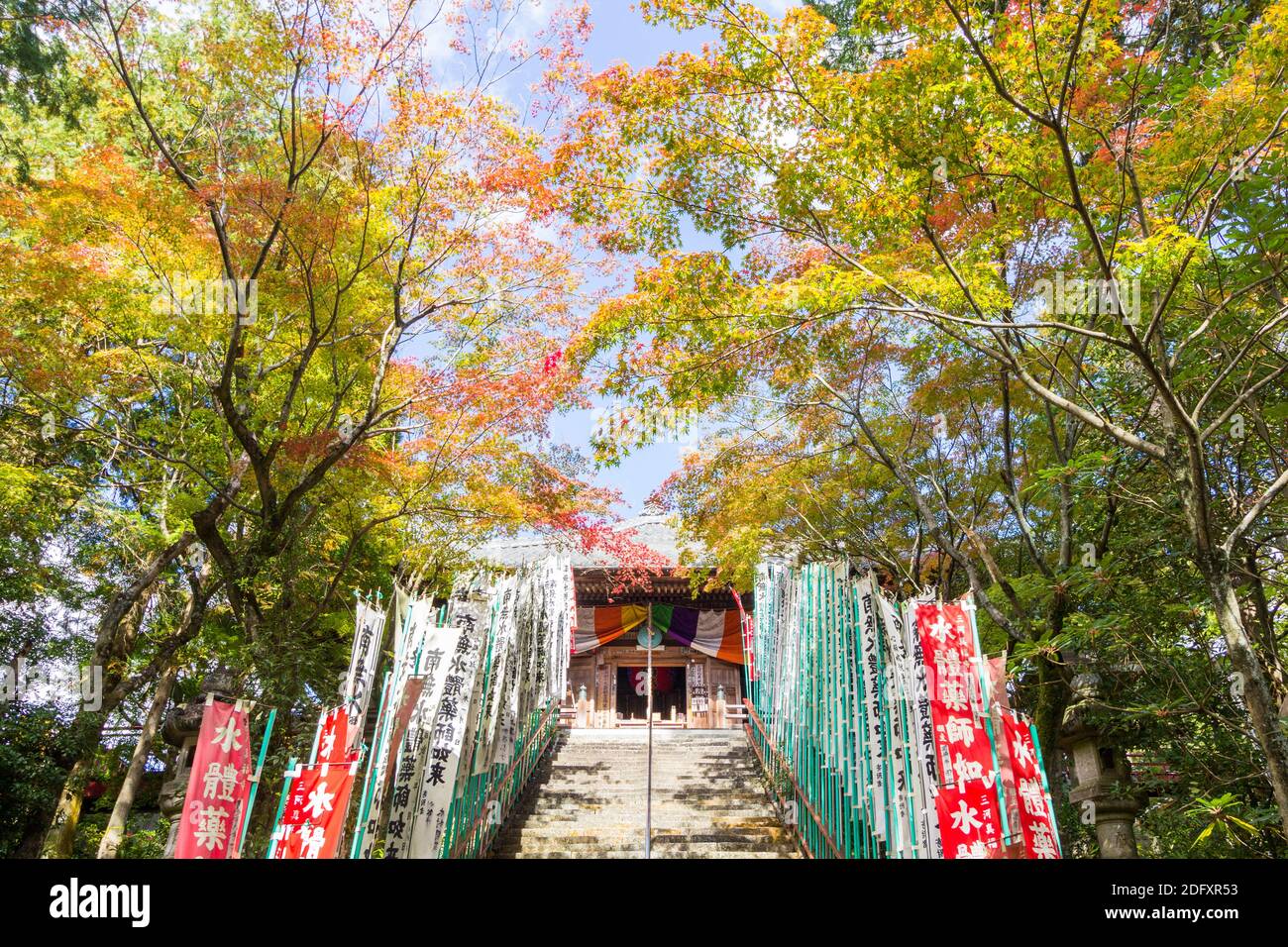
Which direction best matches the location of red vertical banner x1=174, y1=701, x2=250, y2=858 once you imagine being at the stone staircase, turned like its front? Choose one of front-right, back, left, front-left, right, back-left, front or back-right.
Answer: front-right

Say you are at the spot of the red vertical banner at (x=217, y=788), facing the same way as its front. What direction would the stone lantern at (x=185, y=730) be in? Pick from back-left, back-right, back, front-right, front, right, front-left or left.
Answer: back

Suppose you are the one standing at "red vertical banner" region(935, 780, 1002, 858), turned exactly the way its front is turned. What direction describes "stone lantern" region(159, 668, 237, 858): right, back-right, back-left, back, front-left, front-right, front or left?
right

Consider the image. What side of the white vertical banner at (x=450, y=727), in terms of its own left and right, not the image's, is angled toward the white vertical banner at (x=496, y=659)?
back

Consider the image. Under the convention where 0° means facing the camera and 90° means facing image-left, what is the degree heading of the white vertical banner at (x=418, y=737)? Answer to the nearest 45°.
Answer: approximately 0°

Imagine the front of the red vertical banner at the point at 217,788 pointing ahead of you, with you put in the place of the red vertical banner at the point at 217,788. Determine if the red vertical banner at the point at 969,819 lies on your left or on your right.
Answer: on your left

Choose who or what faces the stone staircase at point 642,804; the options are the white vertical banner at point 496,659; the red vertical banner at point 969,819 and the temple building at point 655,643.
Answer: the temple building

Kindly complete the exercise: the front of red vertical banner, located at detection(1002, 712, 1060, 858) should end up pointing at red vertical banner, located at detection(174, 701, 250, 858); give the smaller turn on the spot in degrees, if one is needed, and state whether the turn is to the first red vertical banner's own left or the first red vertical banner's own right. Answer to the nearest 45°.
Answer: approximately 90° to the first red vertical banner's own right

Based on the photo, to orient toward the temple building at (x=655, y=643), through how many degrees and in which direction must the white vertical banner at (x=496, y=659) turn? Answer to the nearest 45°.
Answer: approximately 180°
